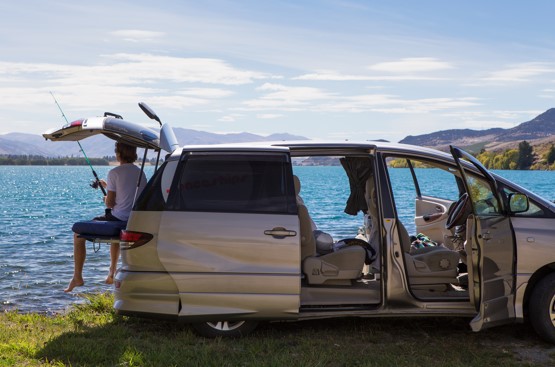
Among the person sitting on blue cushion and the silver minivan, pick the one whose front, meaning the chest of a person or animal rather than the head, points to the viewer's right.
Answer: the silver minivan

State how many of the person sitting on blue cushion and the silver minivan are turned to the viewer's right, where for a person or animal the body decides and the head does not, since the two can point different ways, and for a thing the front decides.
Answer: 1

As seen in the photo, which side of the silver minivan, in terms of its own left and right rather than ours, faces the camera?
right

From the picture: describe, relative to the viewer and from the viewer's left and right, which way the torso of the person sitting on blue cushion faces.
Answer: facing away from the viewer and to the left of the viewer
